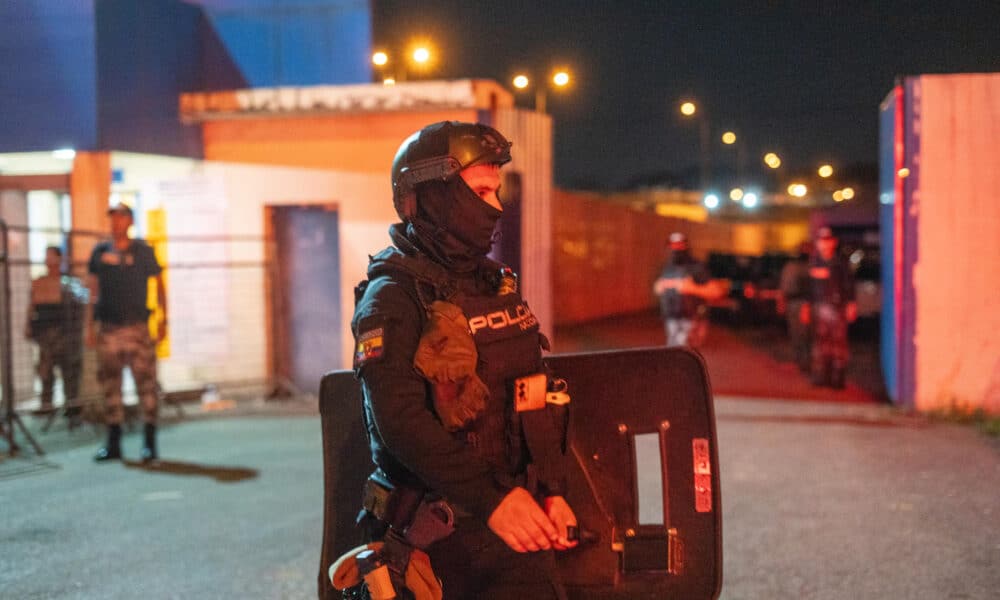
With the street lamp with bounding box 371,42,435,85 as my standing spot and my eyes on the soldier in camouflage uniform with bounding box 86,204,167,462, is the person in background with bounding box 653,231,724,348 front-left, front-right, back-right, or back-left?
front-left

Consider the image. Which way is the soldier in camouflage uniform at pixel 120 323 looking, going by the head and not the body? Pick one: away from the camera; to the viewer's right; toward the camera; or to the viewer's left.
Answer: toward the camera

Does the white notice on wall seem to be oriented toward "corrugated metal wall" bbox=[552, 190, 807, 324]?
no

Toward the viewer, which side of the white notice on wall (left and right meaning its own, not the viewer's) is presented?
front

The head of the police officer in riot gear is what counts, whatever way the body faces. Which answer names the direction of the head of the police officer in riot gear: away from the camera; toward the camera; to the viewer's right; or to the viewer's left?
to the viewer's right

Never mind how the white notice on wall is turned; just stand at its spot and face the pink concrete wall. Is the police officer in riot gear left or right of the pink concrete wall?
right

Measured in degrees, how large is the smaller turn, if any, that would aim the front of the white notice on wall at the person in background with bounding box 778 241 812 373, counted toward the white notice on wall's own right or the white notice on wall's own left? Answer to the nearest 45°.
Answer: approximately 90° to the white notice on wall's own left

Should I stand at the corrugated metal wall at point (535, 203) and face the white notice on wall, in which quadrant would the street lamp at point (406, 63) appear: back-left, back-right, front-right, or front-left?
front-right

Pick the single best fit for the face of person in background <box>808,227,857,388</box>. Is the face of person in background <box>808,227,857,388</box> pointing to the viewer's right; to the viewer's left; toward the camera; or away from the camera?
toward the camera

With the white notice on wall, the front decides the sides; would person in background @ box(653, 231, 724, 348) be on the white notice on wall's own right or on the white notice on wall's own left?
on the white notice on wall's own left

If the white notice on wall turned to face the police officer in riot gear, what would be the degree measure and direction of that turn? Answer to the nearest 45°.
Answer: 0° — it already faces them

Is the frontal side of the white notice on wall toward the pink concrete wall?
no
